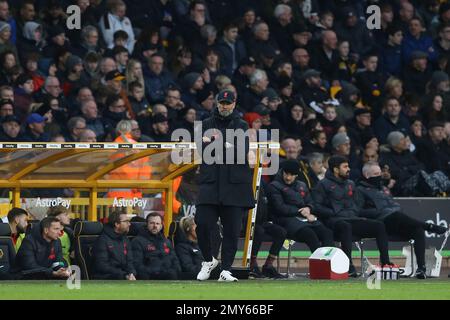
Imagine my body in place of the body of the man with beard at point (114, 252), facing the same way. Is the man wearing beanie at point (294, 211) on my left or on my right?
on my left

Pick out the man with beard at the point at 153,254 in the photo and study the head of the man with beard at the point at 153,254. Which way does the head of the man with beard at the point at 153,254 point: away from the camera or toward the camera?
toward the camera

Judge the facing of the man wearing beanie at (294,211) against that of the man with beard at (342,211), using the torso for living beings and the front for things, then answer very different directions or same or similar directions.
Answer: same or similar directions

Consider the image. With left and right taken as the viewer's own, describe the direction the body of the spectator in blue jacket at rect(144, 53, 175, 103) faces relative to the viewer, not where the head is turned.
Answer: facing the viewer

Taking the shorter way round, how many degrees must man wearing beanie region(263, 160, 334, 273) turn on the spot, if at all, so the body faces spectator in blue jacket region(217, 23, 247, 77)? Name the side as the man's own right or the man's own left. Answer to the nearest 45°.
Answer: approximately 135° to the man's own left

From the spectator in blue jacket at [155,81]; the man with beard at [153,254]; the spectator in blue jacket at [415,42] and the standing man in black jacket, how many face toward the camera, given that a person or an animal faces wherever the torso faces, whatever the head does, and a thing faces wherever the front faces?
4

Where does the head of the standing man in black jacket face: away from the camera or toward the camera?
toward the camera

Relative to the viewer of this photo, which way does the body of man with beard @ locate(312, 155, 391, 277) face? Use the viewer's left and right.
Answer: facing the viewer and to the right of the viewer

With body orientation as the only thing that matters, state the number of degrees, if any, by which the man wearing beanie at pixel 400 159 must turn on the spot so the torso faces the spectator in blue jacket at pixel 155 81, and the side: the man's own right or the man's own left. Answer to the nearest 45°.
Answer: approximately 135° to the man's own right

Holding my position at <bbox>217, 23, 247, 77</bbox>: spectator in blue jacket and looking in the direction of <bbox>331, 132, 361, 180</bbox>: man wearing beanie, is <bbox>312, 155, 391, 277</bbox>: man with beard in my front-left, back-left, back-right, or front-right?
front-right

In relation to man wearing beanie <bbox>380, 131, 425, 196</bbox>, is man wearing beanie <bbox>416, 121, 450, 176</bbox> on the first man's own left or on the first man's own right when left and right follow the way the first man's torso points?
on the first man's own left
